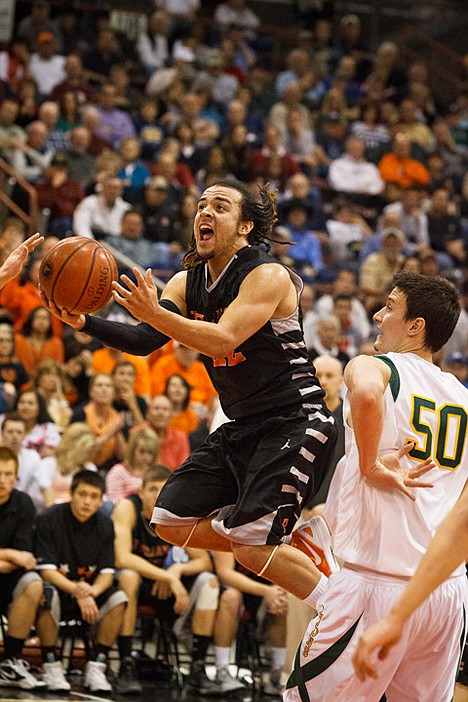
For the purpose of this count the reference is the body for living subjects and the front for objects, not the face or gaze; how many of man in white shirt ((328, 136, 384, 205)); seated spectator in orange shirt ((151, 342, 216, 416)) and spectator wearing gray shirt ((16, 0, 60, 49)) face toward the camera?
3

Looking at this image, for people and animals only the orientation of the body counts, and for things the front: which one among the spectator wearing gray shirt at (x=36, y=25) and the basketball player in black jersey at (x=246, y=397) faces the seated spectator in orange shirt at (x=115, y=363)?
the spectator wearing gray shirt

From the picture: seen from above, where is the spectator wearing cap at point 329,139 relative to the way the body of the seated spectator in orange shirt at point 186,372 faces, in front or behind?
behind

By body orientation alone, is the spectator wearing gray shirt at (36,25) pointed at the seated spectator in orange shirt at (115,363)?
yes

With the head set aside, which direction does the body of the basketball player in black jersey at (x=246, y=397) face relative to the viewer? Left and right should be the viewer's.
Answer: facing the viewer and to the left of the viewer

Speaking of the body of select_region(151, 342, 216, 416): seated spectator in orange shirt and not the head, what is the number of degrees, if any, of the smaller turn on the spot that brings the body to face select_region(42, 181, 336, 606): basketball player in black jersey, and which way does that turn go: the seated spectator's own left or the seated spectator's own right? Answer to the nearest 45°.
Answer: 0° — they already face them

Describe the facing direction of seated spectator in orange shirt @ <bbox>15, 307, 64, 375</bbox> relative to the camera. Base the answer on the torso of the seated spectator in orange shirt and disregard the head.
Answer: toward the camera

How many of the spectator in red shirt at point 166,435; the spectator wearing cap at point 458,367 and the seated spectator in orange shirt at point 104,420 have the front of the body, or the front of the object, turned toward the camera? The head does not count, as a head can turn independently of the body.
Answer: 3

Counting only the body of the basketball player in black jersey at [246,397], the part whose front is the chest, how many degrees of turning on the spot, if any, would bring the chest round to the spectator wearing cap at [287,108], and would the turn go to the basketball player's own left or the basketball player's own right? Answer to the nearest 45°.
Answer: approximately 135° to the basketball player's own right

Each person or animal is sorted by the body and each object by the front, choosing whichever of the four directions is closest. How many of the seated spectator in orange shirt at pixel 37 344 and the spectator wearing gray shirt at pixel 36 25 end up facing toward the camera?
2

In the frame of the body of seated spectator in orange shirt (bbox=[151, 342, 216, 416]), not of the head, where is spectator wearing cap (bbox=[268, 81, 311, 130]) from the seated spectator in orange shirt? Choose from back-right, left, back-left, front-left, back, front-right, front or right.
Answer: back

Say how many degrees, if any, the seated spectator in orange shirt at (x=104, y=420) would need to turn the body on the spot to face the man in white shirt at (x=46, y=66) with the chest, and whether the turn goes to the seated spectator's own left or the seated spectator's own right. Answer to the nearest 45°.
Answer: approximately 180°

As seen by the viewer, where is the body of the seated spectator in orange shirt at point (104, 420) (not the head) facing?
toward the camera

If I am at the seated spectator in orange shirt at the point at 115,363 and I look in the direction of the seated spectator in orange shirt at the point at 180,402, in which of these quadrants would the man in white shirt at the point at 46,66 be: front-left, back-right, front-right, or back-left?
back-left
